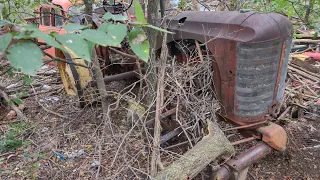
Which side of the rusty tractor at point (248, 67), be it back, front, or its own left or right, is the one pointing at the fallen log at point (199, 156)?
right

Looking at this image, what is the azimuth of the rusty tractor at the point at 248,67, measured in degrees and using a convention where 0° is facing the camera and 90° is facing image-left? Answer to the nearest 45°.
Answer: approximately 315°

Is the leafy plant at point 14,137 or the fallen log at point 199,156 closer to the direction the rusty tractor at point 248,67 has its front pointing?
the fallen log
